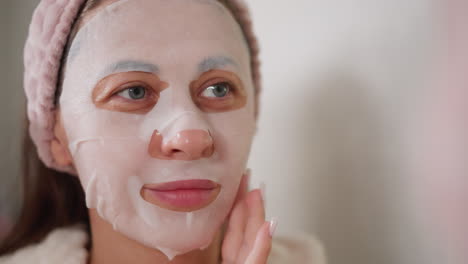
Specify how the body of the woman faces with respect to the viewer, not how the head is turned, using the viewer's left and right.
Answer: facing the viewer and to the right of the viewer

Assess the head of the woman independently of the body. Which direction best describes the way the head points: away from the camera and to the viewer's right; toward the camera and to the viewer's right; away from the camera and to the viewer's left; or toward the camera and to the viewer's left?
toward the camera and to the viewer's right
